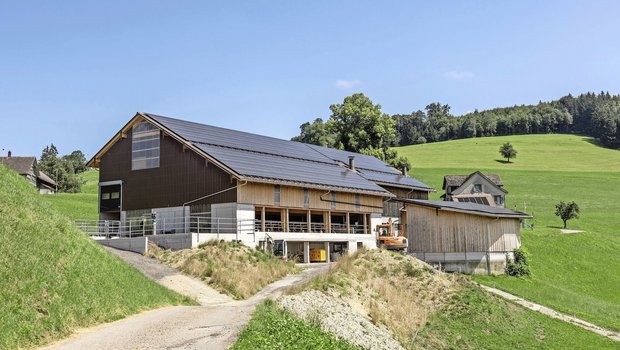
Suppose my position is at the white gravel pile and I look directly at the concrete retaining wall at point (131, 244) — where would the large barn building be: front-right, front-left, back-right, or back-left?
front-right

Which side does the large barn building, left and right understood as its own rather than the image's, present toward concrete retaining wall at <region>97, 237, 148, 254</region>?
front

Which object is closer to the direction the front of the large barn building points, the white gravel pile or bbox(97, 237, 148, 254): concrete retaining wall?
the concrete retaining wall

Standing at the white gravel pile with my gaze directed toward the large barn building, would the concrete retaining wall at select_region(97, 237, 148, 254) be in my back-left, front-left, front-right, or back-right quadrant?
front-left

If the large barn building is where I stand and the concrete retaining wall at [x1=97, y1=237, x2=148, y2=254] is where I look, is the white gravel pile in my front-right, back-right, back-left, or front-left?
front-left

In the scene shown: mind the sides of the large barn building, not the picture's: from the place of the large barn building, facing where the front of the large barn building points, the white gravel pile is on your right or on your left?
on your left

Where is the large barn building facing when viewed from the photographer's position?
facing the viewer and to the left of the viewer
